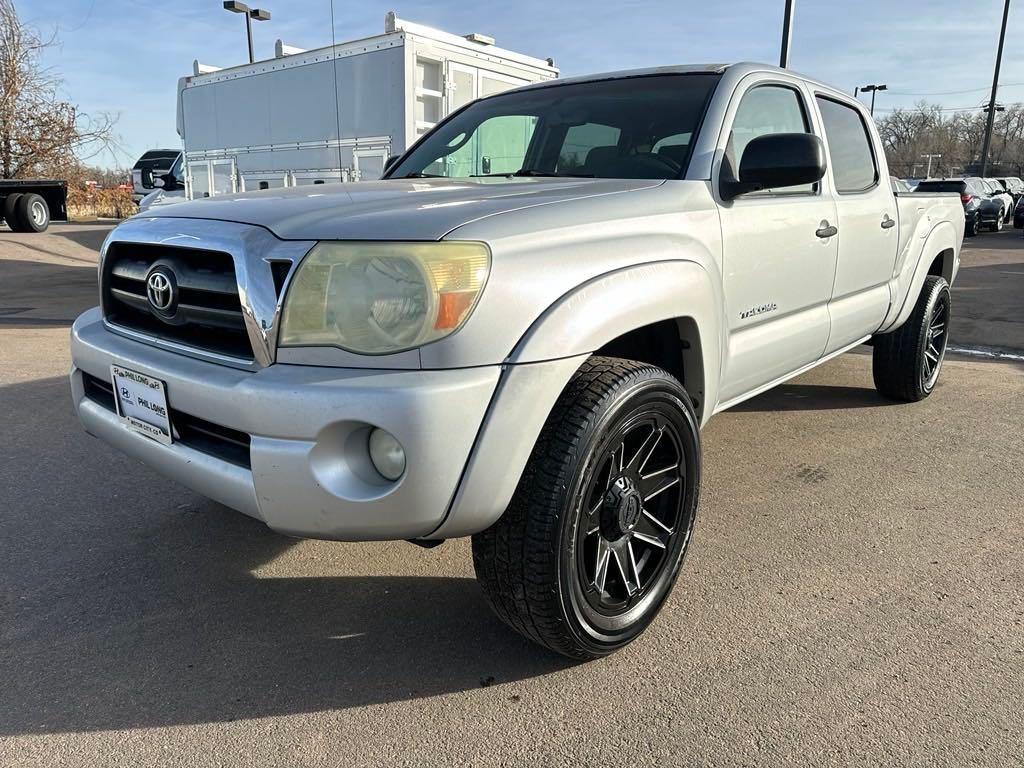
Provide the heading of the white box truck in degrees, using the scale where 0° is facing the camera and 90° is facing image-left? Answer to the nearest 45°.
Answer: approximately 135°

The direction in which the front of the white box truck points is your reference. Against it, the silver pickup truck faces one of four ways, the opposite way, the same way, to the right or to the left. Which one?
to the left

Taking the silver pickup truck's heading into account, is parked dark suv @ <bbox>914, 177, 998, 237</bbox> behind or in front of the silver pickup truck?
behind

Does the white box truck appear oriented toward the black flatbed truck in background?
yes

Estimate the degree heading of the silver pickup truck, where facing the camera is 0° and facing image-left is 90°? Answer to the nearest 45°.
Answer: approximately 45°

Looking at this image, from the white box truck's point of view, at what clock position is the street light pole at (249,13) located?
The street light pole is roughly at 1 o'clock from the white box truck.

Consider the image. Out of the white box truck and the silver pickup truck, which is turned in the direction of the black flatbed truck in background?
the white box truck

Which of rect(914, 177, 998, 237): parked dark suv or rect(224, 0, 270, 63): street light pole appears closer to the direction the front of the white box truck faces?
the street light pole

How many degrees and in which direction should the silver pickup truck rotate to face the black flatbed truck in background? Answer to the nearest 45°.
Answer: approximately 90° to its right

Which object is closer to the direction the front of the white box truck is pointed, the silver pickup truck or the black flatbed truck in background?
the black flatbed truck in background

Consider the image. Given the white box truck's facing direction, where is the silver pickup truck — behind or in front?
behind
